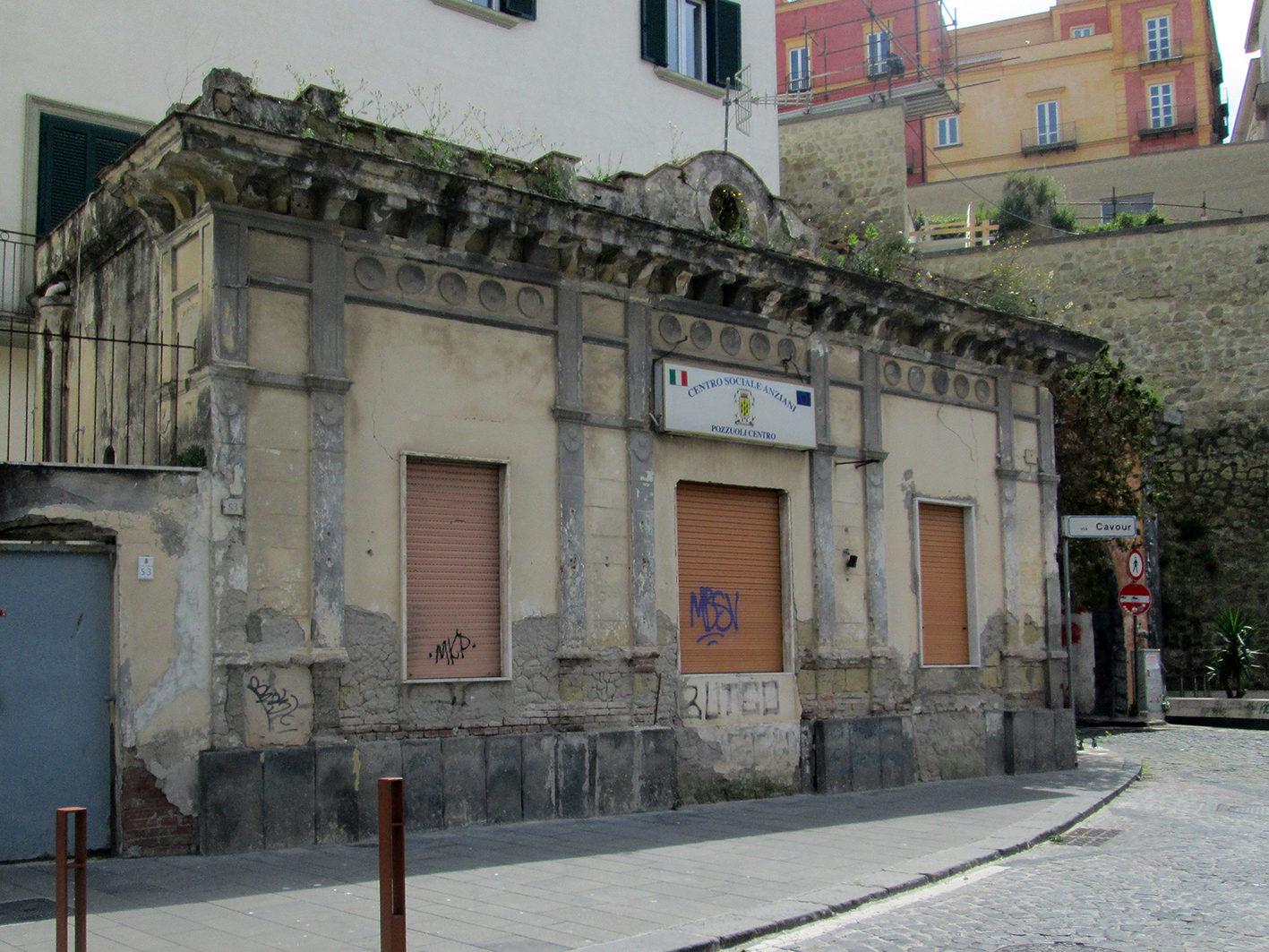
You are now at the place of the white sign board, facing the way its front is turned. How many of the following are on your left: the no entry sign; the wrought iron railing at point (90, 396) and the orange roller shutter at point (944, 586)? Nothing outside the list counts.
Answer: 2

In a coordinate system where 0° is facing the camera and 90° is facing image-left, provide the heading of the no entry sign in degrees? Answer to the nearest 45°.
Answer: approximately 0°

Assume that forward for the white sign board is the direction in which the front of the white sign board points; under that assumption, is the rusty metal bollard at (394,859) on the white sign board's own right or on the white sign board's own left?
on the white sign board's own right

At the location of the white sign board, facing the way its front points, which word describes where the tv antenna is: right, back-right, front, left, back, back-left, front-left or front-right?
back-left

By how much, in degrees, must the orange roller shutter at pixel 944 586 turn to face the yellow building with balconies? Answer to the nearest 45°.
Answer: approximately 135° to its left

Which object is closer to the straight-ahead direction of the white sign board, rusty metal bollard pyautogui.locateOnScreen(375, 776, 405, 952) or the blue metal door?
the rusty metal bollard

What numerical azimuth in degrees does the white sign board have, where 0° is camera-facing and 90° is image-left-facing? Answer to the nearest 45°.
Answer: approximately 315°

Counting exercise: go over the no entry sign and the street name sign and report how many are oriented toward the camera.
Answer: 2

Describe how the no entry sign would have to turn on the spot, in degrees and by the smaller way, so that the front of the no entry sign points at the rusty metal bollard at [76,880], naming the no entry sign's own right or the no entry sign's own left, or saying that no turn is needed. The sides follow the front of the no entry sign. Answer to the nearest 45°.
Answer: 0° — it already faces it

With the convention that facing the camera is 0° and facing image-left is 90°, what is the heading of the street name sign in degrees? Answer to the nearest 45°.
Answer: approximately 0°
